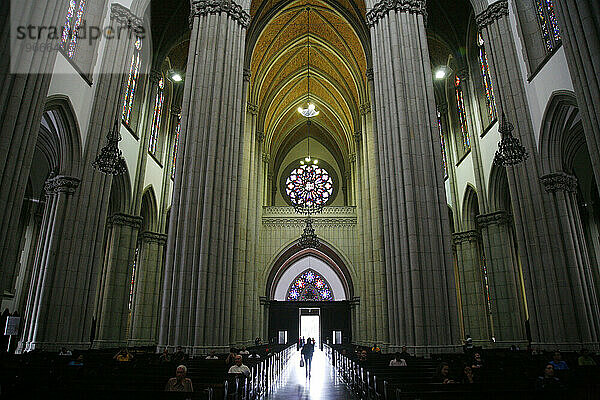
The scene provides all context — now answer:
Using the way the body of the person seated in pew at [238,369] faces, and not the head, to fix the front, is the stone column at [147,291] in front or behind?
behind

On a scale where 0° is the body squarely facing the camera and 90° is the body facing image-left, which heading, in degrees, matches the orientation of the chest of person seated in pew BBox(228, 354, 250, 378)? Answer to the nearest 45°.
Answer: approximately 0°

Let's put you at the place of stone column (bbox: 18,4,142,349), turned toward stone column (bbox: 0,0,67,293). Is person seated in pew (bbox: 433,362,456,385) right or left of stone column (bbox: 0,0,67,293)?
left

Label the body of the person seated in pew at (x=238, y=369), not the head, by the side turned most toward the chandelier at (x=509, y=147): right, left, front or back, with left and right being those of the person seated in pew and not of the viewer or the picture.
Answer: left

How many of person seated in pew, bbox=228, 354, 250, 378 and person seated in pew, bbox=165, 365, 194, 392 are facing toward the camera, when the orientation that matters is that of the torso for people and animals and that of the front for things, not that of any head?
2

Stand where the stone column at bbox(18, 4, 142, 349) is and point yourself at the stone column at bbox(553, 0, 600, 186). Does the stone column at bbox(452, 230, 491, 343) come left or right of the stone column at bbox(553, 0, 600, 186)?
left

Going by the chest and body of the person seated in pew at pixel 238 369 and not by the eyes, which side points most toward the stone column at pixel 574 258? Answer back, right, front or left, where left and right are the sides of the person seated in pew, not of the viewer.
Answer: left

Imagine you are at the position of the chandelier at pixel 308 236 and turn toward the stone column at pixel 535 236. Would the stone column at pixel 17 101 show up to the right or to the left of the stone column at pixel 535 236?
right

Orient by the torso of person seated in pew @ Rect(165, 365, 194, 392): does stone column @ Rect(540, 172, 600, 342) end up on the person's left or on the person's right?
on the person's left

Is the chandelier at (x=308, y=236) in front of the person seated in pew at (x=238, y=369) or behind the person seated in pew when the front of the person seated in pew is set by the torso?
behind

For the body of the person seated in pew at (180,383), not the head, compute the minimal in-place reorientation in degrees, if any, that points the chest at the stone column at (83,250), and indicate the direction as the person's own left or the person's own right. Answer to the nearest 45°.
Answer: approximately 135° to the person's own right

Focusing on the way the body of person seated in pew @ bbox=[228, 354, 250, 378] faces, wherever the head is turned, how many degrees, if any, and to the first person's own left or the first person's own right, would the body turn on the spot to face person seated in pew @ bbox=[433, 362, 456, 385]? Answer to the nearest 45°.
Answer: approximately 45° to the first person's own left
